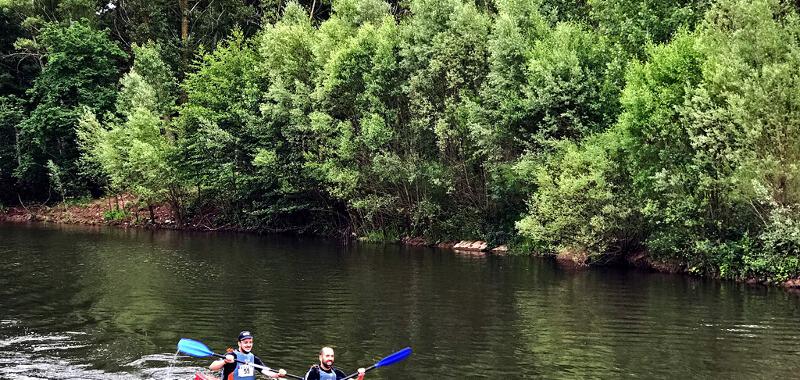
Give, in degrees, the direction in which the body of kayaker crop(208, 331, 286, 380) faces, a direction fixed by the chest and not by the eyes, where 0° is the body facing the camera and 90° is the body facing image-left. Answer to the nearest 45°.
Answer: approximately 315°

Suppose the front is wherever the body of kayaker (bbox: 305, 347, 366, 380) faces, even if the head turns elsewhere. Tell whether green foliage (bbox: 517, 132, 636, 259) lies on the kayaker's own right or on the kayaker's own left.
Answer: on the kayaker's own left
